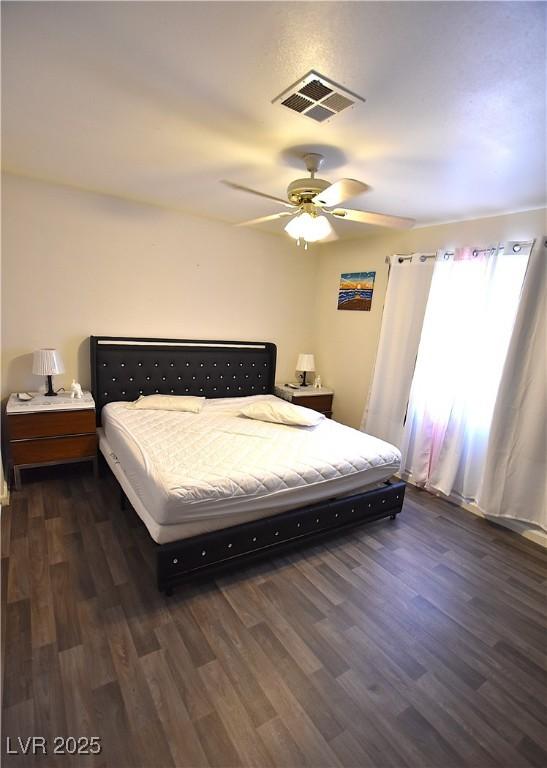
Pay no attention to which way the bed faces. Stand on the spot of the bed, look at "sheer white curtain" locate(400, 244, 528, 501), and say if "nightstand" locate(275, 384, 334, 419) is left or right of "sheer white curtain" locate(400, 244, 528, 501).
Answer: left

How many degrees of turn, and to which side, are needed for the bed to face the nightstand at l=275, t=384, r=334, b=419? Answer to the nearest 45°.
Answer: approximately 90° to its left

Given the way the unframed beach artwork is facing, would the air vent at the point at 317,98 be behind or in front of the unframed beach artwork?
in front

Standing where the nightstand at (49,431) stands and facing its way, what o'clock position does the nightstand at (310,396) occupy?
the nightstand at (310,396) is roughly at 9 o'clock from the nightstand at (49,431).

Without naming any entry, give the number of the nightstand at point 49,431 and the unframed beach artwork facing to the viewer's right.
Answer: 0

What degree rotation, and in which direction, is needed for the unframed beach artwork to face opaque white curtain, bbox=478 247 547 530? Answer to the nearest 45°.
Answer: approximately 90° to its left

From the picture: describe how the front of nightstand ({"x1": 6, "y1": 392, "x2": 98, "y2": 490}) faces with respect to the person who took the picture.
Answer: facing the viewer

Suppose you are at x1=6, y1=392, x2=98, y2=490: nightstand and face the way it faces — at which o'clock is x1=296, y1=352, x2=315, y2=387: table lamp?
The table lamp is roughly at 9 o'clock from the nightstand.

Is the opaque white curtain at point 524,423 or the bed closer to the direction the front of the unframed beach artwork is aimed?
the bed

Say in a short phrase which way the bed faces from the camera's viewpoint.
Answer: facing the viewer and to the right of the viewer

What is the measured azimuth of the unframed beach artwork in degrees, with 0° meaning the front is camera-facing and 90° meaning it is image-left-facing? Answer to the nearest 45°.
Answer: approximately 45°

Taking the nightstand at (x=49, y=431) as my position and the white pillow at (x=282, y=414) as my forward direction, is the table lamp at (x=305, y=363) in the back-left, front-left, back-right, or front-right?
front-left

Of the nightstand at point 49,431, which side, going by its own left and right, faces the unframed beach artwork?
left

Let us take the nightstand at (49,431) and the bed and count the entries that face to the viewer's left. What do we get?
0

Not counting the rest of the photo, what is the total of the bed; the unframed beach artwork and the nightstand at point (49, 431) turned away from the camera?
0

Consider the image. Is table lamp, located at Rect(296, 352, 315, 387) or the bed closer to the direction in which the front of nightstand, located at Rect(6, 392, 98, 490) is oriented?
the bed
